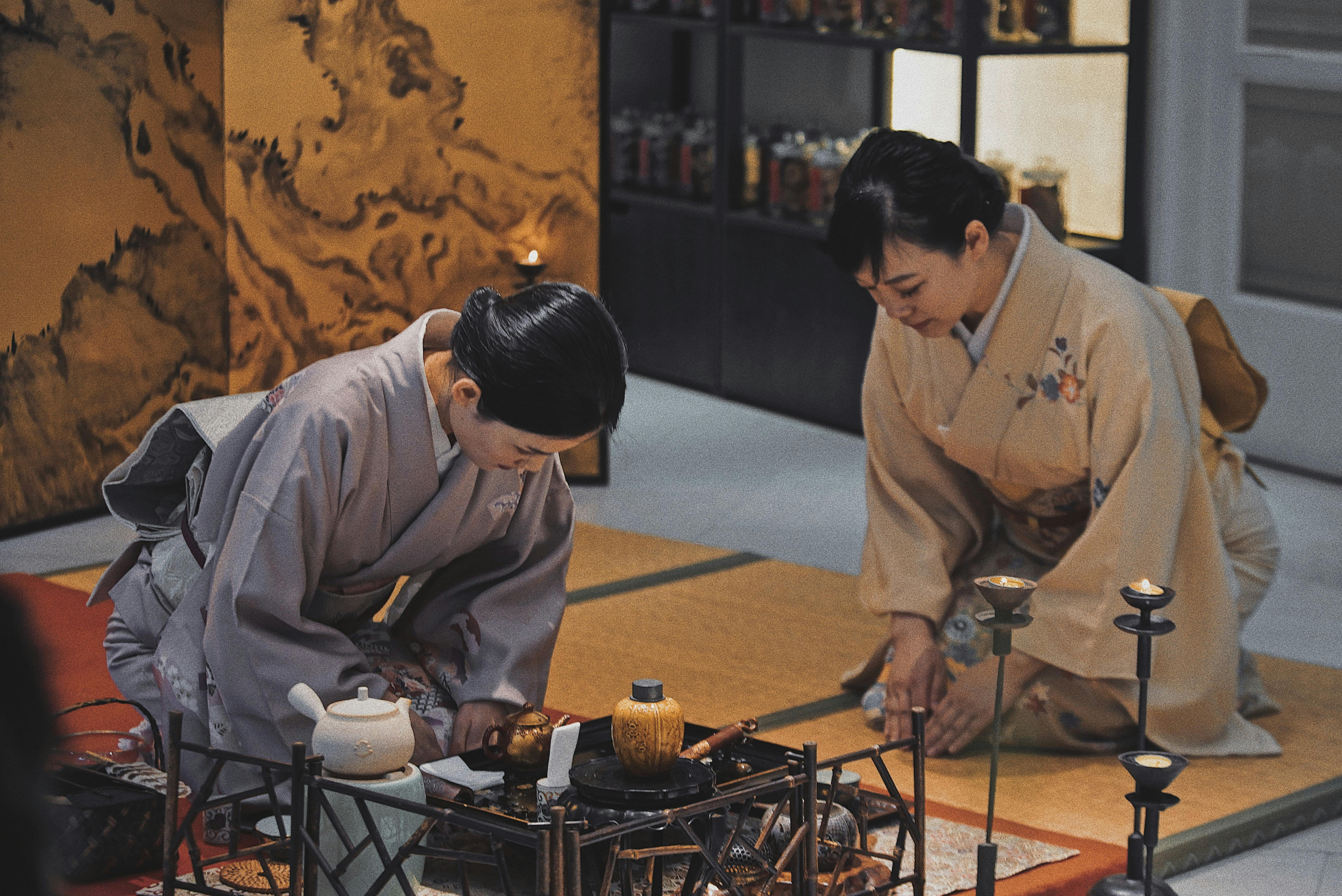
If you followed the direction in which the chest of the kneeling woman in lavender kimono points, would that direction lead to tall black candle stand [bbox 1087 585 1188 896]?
yes

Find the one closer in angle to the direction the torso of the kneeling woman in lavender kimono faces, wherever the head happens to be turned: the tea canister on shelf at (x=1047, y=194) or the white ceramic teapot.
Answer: the white ceramic teapot

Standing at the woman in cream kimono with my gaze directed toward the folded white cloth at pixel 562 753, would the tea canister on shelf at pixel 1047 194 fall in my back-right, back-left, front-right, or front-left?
back-right

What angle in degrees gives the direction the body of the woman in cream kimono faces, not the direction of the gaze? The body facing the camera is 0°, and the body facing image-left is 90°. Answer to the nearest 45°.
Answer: approximately 45°

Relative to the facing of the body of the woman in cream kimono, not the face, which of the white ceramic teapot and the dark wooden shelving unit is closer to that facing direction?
the white ceramic teapot

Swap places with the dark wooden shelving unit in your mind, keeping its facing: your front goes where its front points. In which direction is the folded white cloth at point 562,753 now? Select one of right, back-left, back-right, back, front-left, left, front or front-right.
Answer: front-left

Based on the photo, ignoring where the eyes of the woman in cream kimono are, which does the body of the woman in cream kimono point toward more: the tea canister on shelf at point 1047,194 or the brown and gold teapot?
the brown and gold teapot

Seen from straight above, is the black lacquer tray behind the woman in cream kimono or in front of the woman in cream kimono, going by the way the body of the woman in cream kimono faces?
in front
